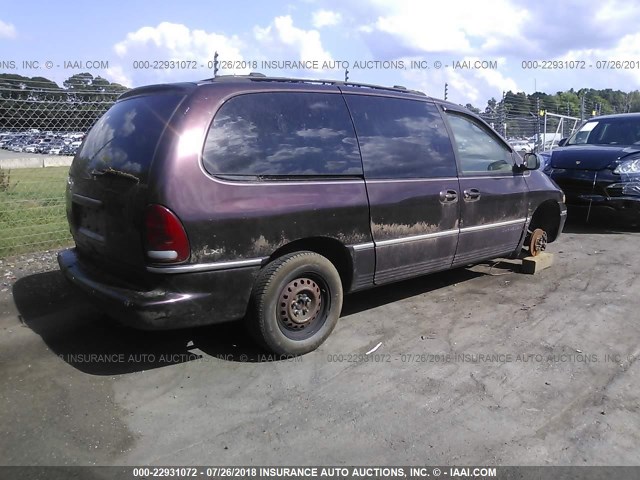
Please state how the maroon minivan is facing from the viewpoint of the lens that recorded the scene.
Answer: facing away from the viewer and to the right of the viewer

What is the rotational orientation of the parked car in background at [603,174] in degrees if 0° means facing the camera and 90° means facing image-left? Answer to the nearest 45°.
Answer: approximately 45°

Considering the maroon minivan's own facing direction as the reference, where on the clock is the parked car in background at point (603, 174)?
The parked car in background is roughly at 12 o'clock from the maroon minivan.

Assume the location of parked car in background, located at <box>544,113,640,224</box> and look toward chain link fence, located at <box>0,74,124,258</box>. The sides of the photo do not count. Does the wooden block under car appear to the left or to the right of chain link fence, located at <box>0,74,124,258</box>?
left
